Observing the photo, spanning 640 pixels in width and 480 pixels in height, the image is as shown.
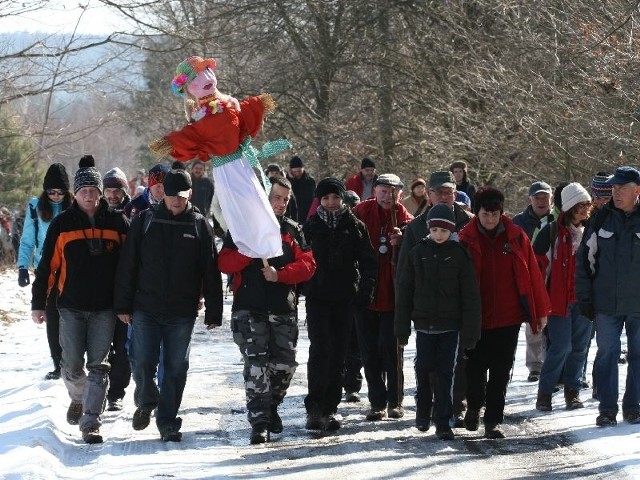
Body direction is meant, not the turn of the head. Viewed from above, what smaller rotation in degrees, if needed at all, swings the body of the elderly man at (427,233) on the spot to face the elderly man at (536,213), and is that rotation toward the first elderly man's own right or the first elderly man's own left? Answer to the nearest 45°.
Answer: approximately 135° to the first elderly man's own left

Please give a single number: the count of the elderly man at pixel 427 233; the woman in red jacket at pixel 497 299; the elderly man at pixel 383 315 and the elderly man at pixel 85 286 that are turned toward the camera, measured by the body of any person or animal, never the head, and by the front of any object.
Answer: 4

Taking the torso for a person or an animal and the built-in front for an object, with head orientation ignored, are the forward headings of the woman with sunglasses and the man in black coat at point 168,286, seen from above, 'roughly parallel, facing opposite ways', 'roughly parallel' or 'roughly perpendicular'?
roughly parallel

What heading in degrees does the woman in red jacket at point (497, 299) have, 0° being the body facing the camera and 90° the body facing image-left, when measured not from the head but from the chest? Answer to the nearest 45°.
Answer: approximately 0°

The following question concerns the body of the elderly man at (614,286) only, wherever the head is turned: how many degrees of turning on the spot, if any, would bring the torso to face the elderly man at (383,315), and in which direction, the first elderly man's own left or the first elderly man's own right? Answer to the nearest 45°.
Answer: approximately 90° to the first elderly man's own right

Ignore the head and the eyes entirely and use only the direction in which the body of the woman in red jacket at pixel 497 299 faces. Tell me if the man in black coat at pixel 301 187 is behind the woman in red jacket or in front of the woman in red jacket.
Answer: behind

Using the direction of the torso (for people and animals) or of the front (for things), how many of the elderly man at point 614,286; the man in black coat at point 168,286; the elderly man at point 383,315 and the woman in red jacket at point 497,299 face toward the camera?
4

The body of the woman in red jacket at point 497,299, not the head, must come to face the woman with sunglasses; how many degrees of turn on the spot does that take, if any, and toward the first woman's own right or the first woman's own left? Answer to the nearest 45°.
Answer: approximately 90° to the first woman's own right

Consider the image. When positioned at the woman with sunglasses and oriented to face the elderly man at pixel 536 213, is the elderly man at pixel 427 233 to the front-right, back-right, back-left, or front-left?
front-right

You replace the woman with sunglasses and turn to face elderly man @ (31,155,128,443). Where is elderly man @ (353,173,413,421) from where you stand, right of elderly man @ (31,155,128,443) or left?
left

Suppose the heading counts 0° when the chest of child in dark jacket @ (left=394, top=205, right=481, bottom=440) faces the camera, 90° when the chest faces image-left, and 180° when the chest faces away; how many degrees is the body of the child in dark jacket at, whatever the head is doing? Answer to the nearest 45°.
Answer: approximately 0°

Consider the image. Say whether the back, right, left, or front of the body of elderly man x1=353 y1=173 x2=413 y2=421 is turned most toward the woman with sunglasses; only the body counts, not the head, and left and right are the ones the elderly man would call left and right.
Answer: right

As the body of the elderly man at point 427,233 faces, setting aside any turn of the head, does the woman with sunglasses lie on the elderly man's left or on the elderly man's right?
on the elderly man's right

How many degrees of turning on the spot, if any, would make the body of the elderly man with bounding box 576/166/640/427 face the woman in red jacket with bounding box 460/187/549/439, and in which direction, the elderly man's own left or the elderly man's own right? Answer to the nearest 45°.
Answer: approximately 90° to the elderly man's own right

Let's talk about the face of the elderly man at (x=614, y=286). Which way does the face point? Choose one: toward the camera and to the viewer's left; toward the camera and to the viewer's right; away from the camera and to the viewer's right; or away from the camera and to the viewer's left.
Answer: toward the camera and to the viewer's left

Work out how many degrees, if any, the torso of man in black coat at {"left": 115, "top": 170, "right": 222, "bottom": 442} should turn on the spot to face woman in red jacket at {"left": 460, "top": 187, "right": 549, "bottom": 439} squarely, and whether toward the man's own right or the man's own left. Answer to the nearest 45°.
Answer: approximately 90° to the man's own left

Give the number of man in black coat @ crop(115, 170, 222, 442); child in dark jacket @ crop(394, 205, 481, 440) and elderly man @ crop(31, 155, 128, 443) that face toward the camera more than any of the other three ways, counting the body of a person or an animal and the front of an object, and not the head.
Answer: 3

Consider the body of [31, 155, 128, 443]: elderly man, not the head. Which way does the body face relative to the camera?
toward the camera

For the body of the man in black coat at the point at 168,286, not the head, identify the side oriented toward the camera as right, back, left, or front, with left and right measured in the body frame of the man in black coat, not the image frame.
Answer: front
